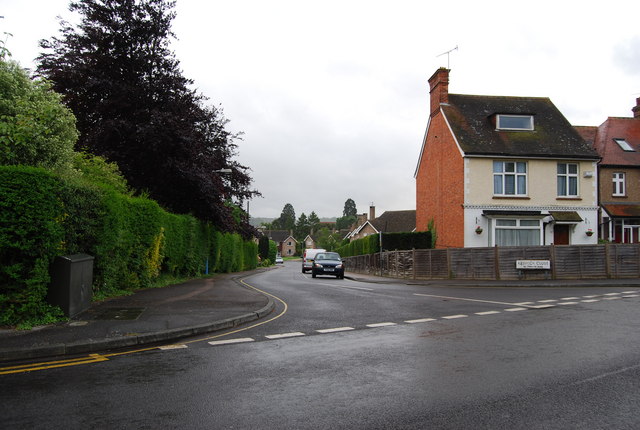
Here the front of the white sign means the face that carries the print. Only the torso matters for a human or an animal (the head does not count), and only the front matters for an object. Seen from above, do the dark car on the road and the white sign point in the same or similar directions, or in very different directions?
same or similar directions

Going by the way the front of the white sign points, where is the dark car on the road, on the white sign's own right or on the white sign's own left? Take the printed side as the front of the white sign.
on the white sign's own right

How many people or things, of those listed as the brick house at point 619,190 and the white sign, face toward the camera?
2

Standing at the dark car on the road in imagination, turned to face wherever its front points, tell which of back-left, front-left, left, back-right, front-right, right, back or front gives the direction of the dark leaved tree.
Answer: front-right

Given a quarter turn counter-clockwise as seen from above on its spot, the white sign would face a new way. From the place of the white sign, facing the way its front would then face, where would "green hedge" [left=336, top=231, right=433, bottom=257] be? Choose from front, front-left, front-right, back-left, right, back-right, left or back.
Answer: back-left

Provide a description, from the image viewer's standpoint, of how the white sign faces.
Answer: facing the viewer

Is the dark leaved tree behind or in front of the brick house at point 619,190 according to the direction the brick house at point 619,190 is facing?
in front

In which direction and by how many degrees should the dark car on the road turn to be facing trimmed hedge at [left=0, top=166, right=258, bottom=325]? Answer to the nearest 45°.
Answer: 0° — it already faces it

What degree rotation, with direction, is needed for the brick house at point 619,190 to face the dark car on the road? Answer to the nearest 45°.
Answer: approximately 45° to its right

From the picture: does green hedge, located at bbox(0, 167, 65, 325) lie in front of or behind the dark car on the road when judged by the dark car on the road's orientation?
in front

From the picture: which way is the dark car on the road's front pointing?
toward the camera

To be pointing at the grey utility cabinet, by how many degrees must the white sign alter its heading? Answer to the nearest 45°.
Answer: approximately 45° to its right

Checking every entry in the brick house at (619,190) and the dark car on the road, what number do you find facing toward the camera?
2
